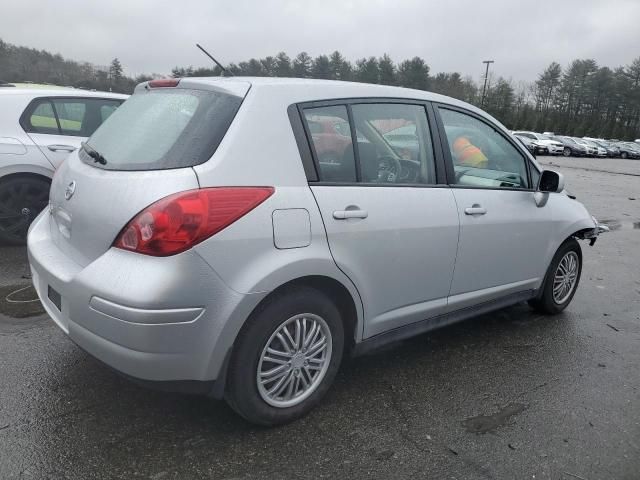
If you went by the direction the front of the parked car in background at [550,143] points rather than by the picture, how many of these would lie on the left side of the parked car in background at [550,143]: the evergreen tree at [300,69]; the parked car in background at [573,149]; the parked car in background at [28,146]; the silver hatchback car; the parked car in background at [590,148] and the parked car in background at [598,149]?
3

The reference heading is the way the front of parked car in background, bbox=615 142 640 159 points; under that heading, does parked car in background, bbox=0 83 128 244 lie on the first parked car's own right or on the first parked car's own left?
on the first parked car's own right

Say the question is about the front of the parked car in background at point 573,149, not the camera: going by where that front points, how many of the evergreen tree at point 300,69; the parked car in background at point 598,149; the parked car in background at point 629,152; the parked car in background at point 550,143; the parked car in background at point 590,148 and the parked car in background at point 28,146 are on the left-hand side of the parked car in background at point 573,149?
3

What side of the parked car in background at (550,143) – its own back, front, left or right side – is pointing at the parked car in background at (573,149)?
left

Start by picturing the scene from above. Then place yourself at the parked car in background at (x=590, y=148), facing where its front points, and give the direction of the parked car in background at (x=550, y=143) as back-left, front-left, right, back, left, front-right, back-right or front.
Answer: right

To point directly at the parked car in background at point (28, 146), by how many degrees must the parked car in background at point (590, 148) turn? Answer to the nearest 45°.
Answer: approximately 45° to its right
